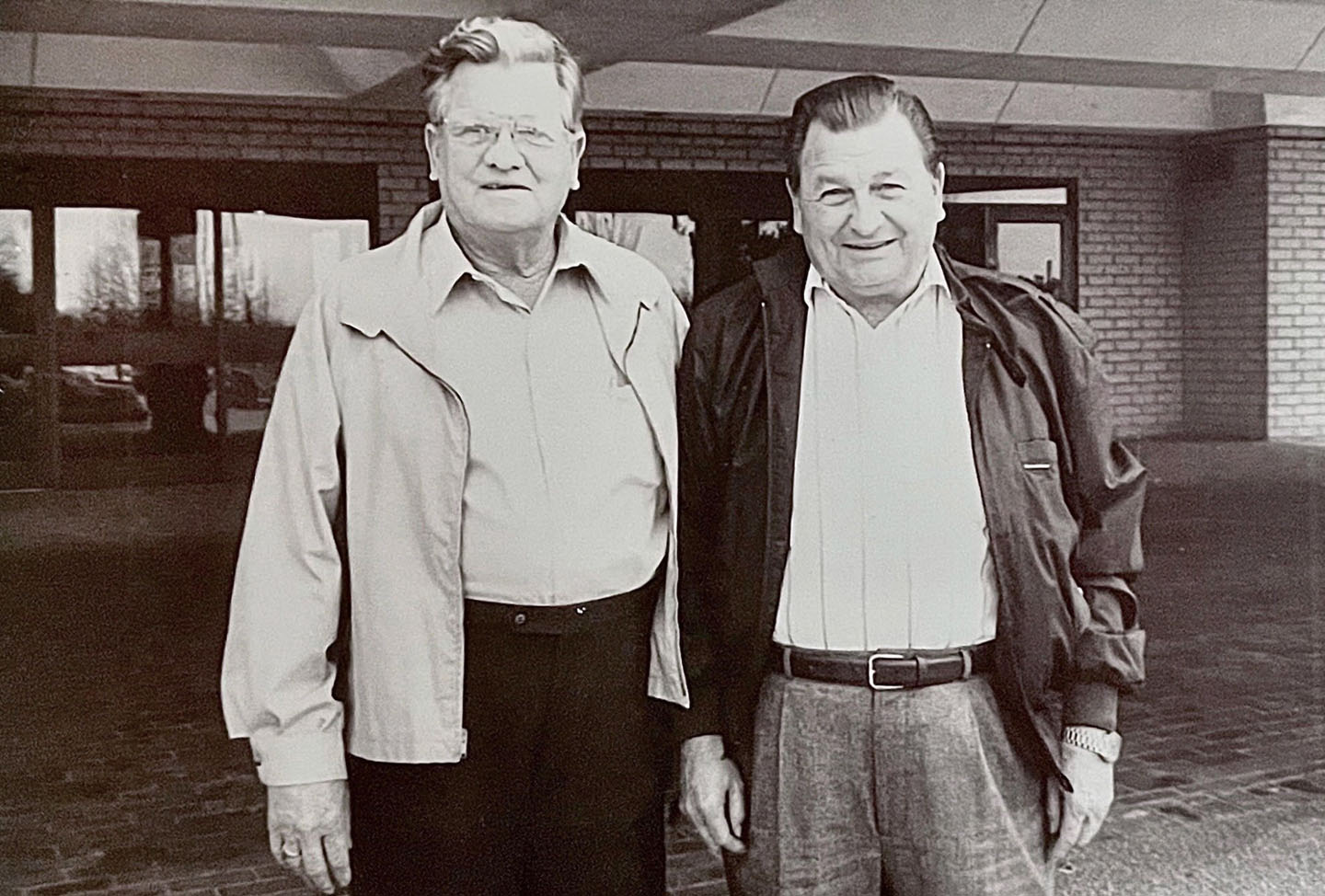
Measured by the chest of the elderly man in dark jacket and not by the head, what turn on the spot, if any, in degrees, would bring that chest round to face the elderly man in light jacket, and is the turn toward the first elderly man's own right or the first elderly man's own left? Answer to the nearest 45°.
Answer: approximately 90° to the first elderly man's own right

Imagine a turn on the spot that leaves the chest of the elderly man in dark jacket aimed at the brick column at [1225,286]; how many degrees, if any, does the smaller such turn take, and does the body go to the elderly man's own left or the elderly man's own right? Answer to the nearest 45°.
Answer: approximately 180°

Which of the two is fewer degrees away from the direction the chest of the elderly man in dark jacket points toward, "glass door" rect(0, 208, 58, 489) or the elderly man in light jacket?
the elderly man in light jacket

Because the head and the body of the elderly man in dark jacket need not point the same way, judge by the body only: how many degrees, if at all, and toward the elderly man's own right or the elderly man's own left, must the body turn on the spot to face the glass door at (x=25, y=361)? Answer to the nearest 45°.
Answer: approximately 135° to the elderly man's own right

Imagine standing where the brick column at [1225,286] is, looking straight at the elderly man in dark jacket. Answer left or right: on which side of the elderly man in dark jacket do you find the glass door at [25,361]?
right

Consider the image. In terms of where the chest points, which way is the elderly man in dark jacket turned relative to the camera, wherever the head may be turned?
toward the camera
